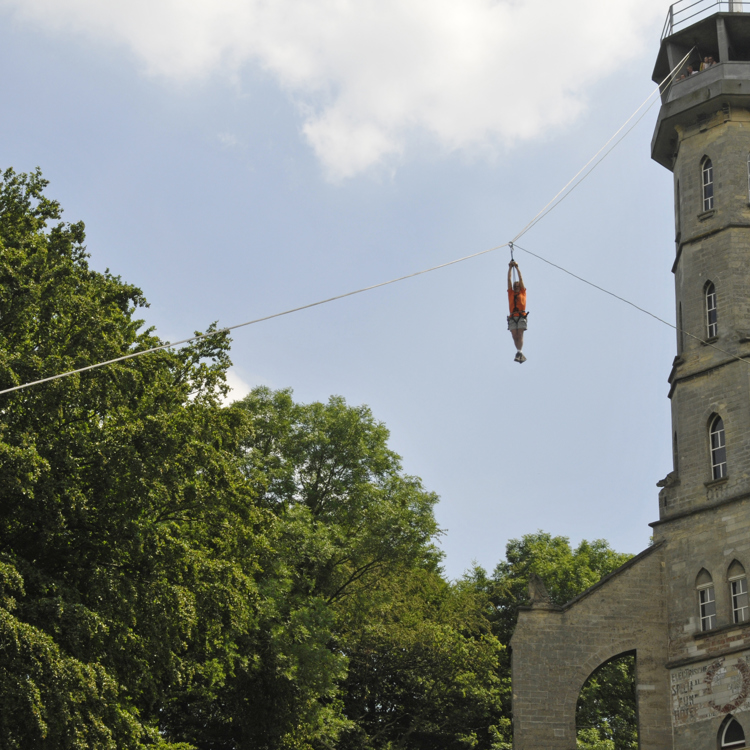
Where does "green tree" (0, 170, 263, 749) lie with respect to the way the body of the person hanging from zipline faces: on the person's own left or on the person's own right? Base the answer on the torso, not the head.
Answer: on the person's own right

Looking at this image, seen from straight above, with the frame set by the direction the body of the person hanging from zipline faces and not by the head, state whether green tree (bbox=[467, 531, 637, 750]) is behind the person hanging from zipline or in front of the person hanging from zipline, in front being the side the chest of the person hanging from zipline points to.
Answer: behind

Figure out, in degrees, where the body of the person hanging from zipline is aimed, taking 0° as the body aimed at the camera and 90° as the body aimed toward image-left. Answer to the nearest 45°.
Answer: approximately 0°

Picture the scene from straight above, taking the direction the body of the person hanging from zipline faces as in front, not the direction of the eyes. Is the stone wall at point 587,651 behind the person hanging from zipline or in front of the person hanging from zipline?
behind
